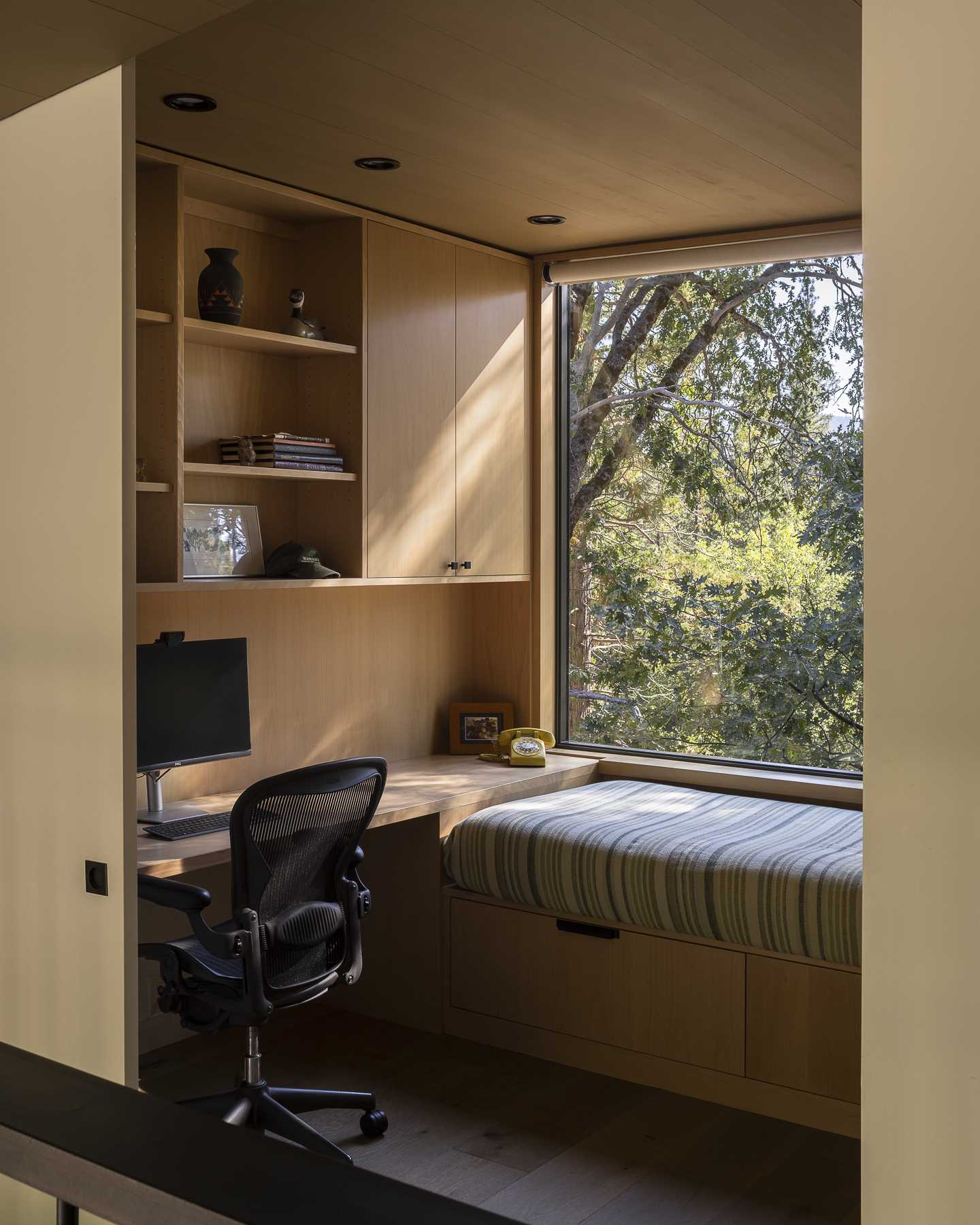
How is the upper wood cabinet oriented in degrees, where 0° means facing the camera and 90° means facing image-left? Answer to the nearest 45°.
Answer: approximately 315°

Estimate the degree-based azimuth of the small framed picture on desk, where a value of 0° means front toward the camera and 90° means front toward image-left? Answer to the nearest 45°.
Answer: approximately 0°

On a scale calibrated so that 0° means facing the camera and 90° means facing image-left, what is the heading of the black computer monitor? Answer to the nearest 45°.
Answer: approximately 315°

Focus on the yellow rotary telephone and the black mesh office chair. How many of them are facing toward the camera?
1

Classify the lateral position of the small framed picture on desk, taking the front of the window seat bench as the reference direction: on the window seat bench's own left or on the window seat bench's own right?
on the window seat bench's own right

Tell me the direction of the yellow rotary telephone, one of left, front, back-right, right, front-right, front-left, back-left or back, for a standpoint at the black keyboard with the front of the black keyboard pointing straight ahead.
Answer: left

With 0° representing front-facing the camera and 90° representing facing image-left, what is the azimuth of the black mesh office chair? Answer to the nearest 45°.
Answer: approximately 135°

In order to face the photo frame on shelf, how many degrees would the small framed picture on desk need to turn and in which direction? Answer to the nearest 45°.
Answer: approximately 45° to its right

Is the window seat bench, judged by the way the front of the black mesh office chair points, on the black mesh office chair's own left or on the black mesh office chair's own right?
on the black mesh office chair's own right

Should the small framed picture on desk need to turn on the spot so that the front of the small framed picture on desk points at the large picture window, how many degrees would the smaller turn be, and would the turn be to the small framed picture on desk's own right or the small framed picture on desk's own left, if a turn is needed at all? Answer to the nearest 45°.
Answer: approximately 90° to the small framed picture on desk's own left

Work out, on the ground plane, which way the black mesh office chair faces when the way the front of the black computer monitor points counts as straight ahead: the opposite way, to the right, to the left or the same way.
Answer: the opposite way
